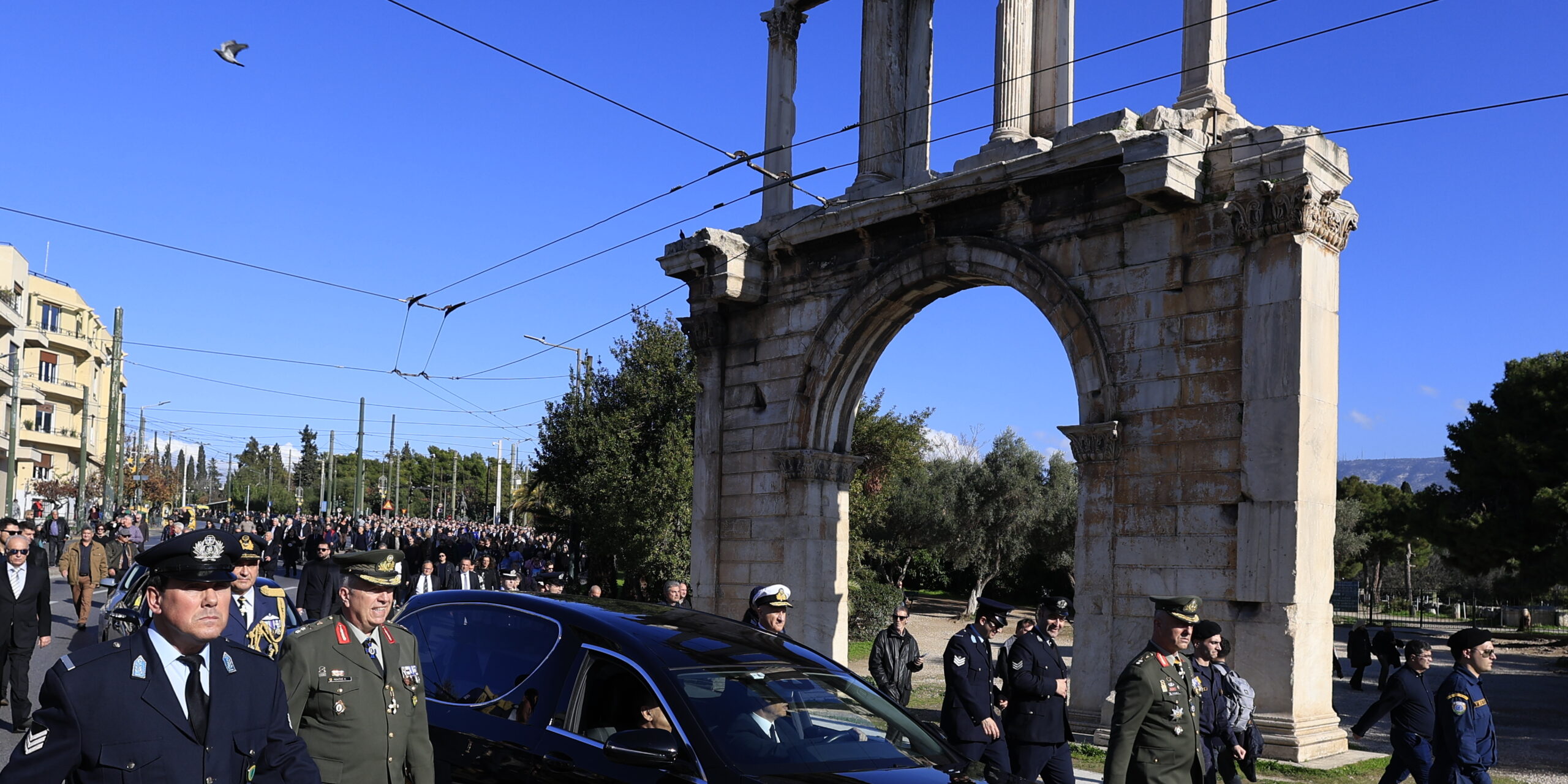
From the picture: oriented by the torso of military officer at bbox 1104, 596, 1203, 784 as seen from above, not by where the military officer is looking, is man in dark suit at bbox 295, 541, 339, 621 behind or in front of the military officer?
behind

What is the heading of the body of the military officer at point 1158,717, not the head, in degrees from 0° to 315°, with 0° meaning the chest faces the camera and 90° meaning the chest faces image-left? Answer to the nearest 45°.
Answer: approximately 315°

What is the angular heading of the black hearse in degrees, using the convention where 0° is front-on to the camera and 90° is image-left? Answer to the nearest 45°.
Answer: approximately 315°

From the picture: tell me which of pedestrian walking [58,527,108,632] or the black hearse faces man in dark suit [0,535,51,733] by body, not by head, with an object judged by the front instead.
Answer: the pedestrian walking

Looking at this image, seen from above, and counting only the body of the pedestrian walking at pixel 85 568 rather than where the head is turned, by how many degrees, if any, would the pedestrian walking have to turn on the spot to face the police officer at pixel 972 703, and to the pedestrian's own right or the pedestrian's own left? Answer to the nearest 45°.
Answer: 0° — they already face them

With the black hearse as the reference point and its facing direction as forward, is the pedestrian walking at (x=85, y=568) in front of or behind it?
behind

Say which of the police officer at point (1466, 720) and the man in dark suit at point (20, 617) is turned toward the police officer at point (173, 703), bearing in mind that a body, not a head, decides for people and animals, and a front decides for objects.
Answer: the man in dark suit

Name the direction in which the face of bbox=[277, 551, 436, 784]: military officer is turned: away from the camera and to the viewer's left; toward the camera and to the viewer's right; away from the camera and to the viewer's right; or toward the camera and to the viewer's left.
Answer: toward the camera and to the viewer's right
